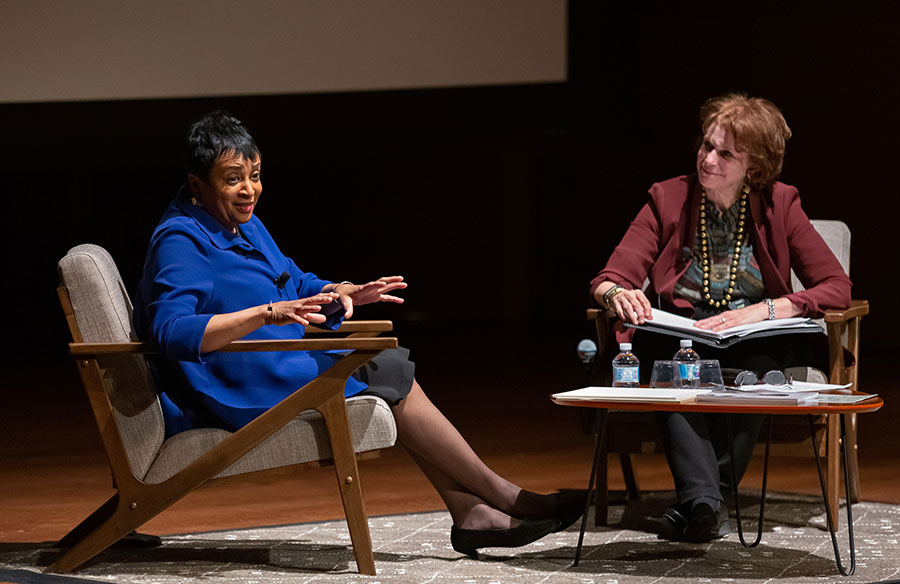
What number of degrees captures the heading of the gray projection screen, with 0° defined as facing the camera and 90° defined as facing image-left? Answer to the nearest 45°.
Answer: approximately 0°

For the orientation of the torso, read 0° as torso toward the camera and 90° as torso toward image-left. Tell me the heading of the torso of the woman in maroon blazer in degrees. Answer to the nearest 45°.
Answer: approximately 0°

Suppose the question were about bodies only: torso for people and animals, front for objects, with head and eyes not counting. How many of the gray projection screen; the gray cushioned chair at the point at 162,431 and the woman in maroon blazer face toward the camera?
2

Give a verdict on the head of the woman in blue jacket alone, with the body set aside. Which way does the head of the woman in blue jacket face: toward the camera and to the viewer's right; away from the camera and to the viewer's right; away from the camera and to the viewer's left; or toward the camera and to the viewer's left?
toward the camera and to the viewer's right

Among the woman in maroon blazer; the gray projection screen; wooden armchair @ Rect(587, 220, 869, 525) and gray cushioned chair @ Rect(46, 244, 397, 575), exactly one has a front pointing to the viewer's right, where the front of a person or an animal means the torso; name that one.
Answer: the gray cushioned chair

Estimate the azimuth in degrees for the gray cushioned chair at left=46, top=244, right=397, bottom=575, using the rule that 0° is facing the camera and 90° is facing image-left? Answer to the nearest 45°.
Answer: approximately 270°

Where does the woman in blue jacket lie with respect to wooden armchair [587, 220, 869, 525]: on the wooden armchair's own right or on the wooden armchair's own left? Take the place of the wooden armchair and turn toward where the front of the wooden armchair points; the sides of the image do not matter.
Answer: on the wooden armchair's own right
